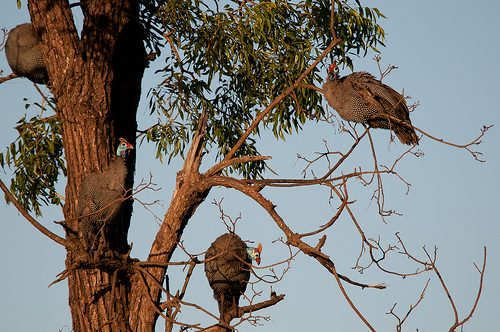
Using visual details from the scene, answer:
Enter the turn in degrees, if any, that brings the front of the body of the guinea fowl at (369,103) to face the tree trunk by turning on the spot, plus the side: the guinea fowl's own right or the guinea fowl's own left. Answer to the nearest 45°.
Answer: approximately 45° to the guinea fowl's own left

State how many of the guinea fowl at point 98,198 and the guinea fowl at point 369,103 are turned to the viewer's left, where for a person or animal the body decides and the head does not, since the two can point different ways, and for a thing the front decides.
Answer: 1

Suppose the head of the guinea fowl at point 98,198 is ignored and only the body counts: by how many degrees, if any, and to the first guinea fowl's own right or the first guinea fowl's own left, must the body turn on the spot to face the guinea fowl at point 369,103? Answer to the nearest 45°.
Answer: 0° — it already faces it

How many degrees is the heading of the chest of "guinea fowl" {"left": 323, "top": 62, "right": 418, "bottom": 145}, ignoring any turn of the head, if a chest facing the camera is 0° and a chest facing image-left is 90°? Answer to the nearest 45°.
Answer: approximately 90°

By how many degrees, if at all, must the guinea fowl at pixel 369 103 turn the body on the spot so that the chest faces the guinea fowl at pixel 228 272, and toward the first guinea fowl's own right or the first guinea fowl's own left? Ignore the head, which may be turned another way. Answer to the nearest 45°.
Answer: approximately 45° to the first guinea fowl's own right

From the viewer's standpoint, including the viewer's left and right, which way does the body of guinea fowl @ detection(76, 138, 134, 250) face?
facing to the right of the viewer

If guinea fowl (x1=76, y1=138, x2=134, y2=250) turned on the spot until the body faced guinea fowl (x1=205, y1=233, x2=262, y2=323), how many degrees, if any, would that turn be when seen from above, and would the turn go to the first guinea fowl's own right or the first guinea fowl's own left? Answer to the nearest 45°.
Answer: approximately 45° to the first guinea fowl's own left
